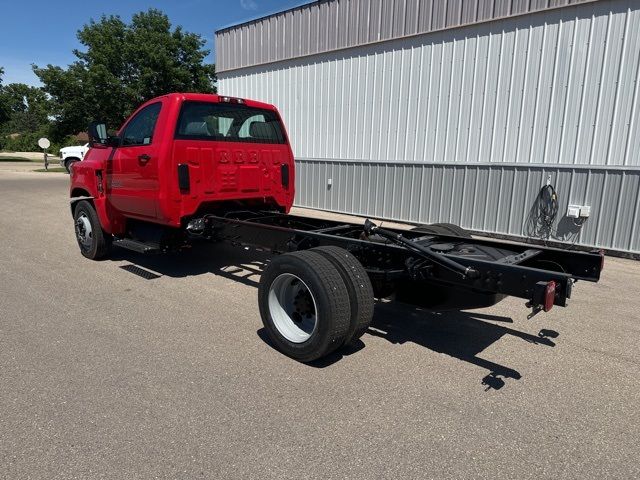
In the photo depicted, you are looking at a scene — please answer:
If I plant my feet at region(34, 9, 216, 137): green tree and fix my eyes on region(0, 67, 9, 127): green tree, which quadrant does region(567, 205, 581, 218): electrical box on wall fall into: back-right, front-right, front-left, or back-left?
back-left

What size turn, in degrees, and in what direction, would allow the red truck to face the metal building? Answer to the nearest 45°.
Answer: approximately 90° to its right

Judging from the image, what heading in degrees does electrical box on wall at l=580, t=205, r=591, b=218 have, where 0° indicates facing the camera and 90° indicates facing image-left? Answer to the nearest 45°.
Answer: approximately 0°

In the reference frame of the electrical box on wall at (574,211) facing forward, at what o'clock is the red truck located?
The red truck is roughly at 1 o'clock from the electrical box on wall.

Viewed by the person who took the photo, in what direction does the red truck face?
facing away from the viewer and to the left of the viewer

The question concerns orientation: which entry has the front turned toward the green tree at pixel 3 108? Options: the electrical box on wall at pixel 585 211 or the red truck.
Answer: the red truck

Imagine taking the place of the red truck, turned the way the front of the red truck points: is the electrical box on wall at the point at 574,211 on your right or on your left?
on your right

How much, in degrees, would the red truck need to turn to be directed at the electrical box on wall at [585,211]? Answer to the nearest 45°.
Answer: approximately 90° to its right

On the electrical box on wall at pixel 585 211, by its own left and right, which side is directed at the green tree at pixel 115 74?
right

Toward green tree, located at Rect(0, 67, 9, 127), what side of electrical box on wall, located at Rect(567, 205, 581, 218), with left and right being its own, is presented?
right

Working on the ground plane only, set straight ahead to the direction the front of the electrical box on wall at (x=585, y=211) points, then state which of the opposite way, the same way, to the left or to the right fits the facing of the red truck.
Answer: to the right

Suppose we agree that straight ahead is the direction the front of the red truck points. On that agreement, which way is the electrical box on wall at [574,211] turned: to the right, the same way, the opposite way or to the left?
to the left

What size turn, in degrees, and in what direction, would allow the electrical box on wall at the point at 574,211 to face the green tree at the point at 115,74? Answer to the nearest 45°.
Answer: approximately 135° to its right

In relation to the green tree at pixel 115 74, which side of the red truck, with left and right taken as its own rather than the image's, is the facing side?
front
